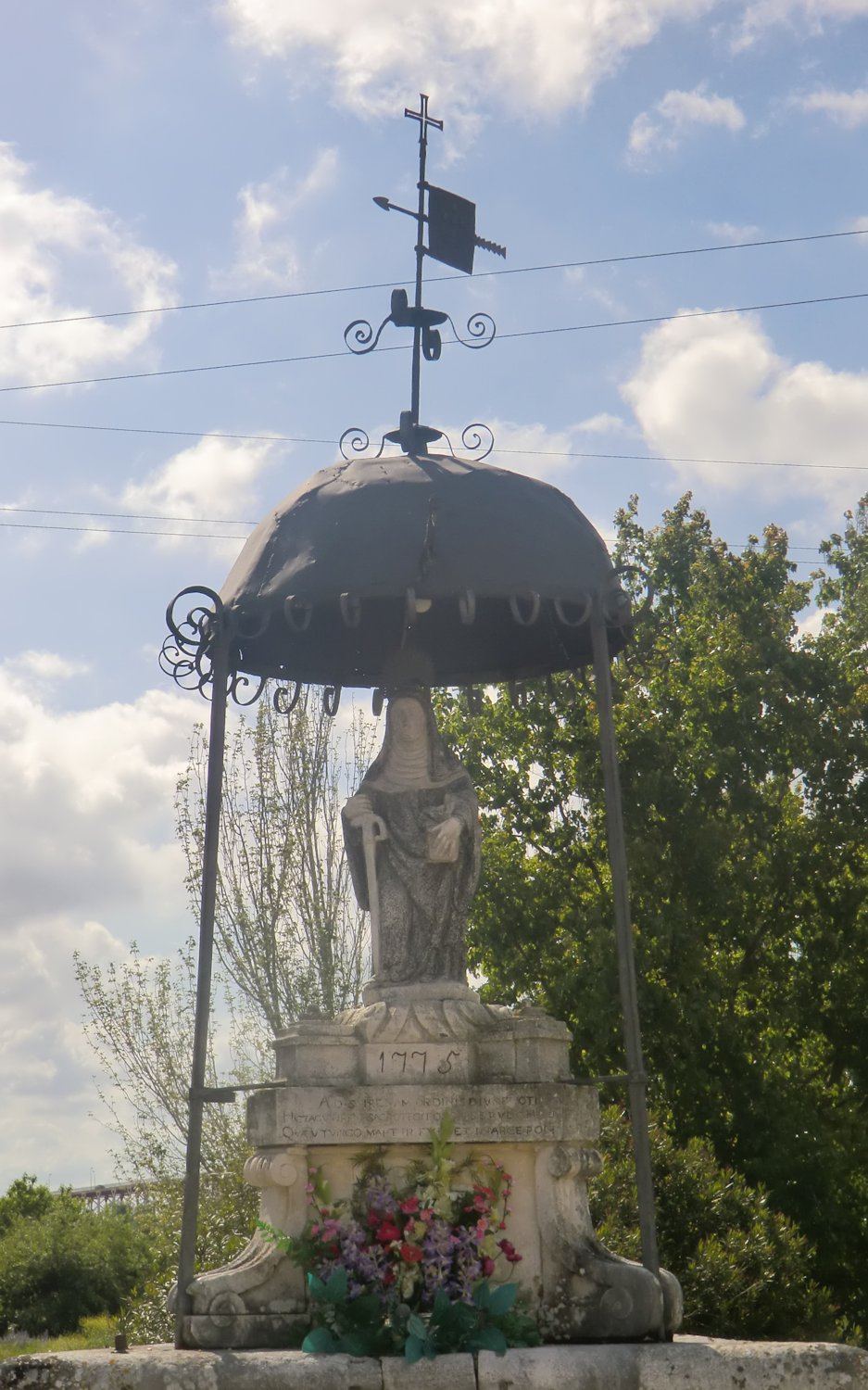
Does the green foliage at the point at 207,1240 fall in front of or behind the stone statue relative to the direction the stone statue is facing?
behind

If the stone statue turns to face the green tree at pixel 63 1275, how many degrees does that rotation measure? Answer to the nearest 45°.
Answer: approximately 180°

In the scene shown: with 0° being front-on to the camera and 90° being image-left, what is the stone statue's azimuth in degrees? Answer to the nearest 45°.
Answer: approximately 0°

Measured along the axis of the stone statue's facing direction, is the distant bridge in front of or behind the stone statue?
behind

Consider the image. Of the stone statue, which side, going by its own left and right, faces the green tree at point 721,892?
back

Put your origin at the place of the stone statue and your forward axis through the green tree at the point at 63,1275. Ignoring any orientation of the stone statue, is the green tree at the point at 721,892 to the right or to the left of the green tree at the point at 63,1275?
right
